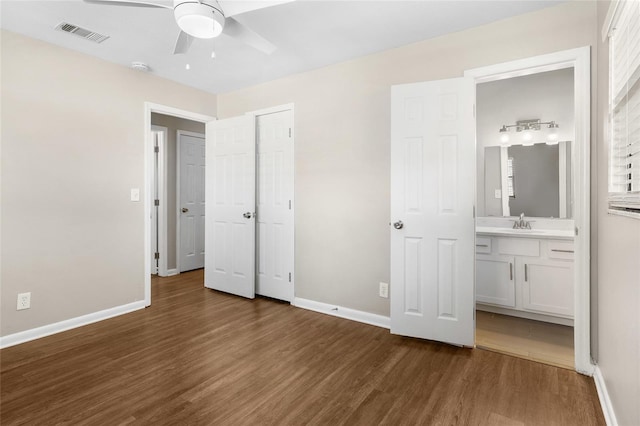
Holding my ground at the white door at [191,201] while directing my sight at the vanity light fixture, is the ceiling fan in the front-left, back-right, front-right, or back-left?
front-right

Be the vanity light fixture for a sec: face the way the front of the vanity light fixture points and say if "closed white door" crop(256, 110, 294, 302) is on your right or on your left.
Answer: on your right

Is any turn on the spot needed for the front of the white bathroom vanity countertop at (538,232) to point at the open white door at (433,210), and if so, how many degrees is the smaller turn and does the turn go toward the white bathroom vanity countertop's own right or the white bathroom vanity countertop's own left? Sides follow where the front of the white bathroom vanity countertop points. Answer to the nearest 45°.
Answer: approximately 45° to the white bathroom vanity countertop's own right

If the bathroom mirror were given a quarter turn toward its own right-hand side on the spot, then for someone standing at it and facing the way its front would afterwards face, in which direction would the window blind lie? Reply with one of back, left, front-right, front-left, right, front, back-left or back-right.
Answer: left

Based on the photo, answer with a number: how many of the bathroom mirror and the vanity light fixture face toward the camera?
2

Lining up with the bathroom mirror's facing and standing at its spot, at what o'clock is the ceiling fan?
The ceiling fan is roughly at 1 o'clock from the bathroom mirror.

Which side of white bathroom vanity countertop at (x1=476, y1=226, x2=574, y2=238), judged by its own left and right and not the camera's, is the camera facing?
front

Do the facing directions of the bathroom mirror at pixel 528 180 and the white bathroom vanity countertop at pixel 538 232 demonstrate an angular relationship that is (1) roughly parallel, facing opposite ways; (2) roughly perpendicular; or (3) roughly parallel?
roughly parallel

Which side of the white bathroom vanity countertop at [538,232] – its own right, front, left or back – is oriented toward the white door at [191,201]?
right

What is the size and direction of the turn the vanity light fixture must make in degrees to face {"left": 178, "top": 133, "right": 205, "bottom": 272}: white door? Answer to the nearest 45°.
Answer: approximately 90° to its right

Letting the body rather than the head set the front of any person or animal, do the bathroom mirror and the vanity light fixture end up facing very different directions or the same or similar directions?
same or similar directions

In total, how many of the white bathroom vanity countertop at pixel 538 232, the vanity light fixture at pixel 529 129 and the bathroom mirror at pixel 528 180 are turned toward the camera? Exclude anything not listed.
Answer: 3

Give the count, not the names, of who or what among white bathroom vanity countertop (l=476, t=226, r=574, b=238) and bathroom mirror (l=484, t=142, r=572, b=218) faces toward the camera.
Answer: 2
